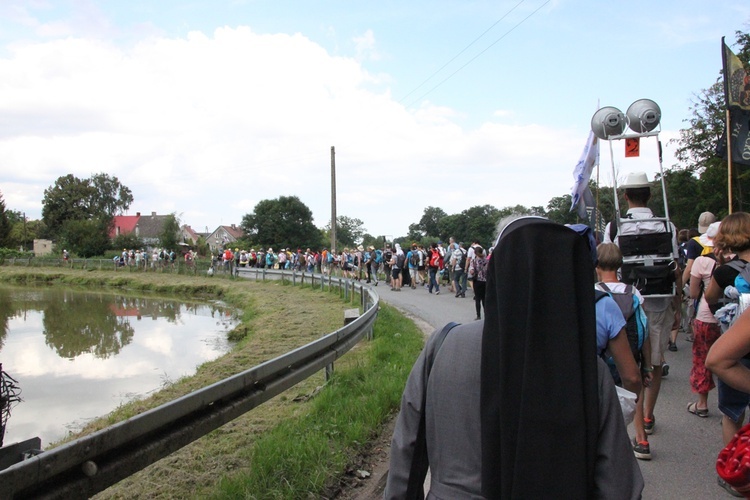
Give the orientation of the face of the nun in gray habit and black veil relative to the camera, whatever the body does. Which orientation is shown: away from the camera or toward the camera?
away from the camera

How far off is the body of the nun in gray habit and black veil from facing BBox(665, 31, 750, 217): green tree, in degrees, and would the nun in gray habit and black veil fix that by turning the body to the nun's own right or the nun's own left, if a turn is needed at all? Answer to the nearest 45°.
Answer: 0° — they already face it

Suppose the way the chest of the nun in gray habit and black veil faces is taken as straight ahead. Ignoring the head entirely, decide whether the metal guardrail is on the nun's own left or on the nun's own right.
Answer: on the nun's own left

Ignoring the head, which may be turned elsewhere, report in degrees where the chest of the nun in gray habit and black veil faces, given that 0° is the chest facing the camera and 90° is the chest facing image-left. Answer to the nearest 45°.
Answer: approximately 180°
